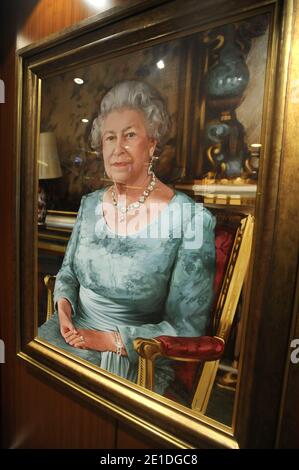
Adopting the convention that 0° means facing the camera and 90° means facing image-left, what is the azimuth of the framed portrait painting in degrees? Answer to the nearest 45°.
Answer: approximately 45°
